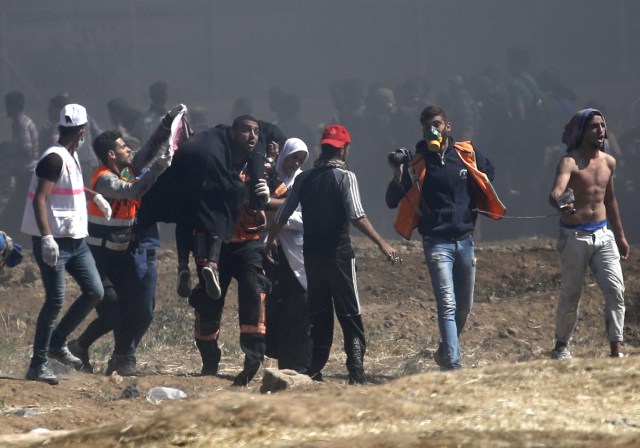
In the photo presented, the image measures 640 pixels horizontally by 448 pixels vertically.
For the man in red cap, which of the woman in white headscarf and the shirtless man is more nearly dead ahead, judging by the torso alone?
the woman in white headscarf

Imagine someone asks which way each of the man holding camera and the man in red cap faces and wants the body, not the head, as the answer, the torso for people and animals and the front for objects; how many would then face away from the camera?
1

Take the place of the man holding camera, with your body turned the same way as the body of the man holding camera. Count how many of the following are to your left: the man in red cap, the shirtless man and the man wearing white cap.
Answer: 1

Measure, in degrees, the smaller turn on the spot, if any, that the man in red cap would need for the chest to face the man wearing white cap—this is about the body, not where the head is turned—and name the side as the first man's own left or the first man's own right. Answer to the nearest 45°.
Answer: approximately 90° to the first man's own left

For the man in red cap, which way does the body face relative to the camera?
away from the camera

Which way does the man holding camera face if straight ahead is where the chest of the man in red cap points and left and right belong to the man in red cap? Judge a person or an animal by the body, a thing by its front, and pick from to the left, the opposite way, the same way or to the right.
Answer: the opposite way

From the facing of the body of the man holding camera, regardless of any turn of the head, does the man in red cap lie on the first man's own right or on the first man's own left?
on the first man's own right

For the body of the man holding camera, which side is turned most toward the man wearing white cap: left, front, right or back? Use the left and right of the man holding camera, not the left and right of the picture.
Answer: right

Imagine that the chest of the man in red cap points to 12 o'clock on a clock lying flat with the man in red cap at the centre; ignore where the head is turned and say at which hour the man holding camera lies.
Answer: The man holding camera is roughly at 3 o'clock from the man in red cap.
